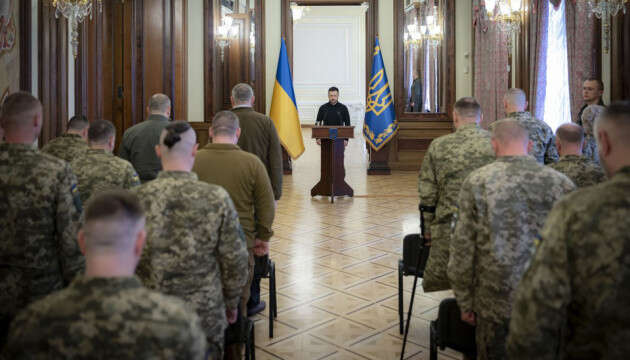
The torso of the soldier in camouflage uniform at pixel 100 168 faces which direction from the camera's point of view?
away from the camera

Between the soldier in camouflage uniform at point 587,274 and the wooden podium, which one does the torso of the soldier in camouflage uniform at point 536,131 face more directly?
the wooden podium

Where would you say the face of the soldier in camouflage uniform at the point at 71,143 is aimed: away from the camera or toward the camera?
away from the camera

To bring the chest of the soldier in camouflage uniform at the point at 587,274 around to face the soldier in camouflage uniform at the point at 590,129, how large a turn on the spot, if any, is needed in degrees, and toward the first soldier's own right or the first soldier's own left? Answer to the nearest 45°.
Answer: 0° — they already face them

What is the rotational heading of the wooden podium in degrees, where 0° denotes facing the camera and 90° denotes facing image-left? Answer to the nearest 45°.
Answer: approximately 0°

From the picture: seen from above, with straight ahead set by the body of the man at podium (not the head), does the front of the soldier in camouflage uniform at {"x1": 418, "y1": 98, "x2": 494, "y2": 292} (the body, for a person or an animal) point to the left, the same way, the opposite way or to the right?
the opposite way

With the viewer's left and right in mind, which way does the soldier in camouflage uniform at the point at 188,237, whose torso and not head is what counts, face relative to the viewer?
facing away from the viewer

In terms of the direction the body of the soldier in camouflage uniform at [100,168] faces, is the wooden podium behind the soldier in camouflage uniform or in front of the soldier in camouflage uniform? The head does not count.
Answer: in front

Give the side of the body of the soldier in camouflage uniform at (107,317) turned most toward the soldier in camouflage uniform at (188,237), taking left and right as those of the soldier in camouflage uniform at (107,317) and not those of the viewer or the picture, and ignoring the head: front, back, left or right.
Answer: front

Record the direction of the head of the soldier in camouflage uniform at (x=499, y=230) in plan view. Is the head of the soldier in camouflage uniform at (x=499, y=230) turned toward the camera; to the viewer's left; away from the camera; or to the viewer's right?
away from the camera

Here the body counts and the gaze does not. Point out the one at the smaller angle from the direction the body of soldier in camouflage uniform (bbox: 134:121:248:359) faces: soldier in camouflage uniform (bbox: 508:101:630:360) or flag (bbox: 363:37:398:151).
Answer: the flag
